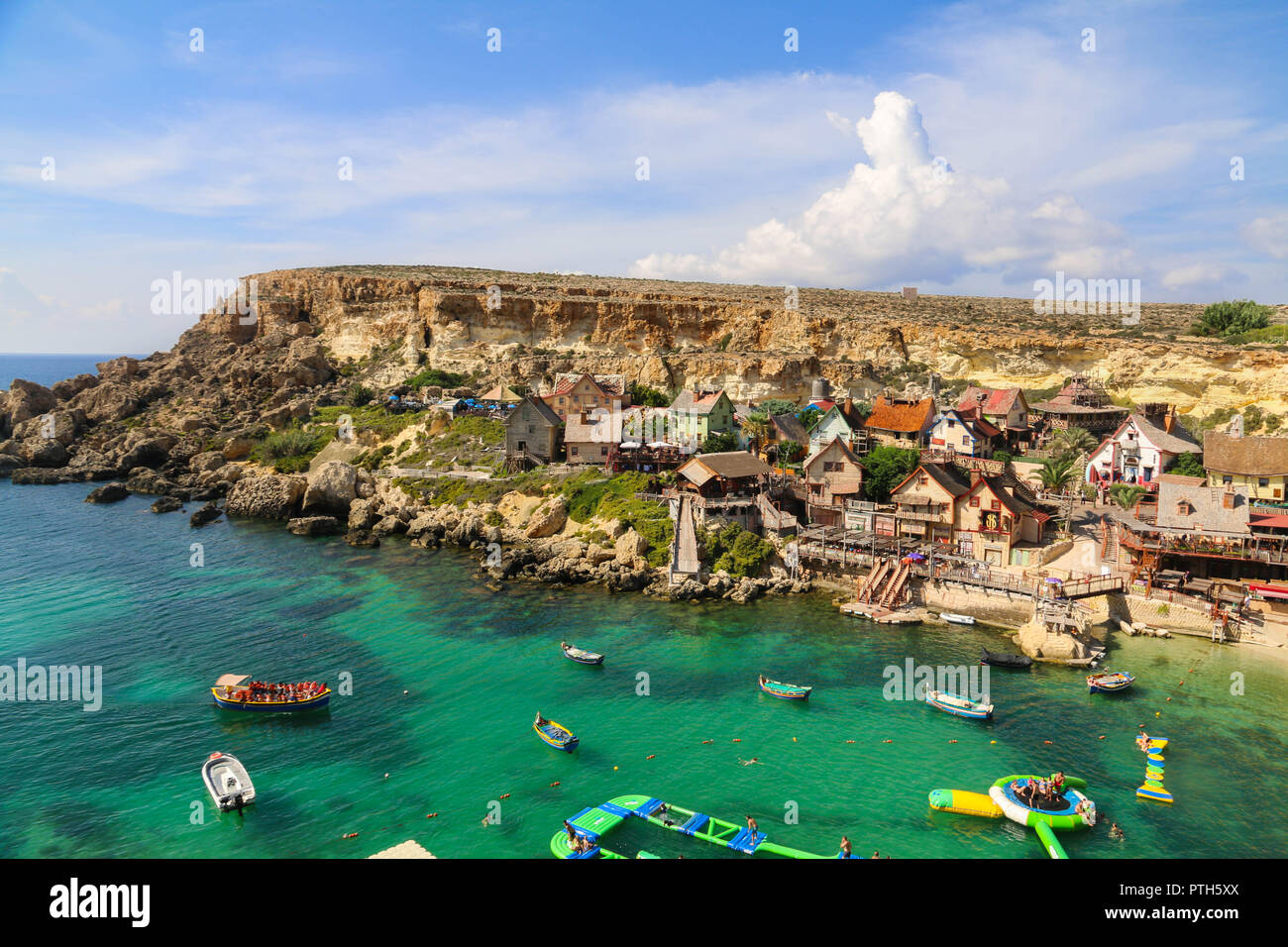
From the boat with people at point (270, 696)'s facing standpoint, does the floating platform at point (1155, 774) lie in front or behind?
in front

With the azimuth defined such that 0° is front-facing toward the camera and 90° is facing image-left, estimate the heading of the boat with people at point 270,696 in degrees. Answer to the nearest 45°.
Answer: approximately 270°

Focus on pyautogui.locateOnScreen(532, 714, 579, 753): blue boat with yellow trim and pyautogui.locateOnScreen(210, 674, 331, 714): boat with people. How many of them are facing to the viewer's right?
1

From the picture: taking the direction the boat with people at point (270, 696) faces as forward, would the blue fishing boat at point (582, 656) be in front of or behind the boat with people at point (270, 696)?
in front

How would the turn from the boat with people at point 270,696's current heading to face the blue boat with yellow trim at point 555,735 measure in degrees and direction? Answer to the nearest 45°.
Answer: approximately 45° to its right

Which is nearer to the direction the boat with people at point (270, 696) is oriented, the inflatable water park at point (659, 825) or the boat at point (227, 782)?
the inflatable water park

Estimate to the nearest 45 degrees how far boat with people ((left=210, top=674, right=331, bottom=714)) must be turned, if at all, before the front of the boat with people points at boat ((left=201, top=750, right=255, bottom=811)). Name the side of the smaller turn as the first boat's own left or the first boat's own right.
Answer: approximately 90° to the first boat's own right
